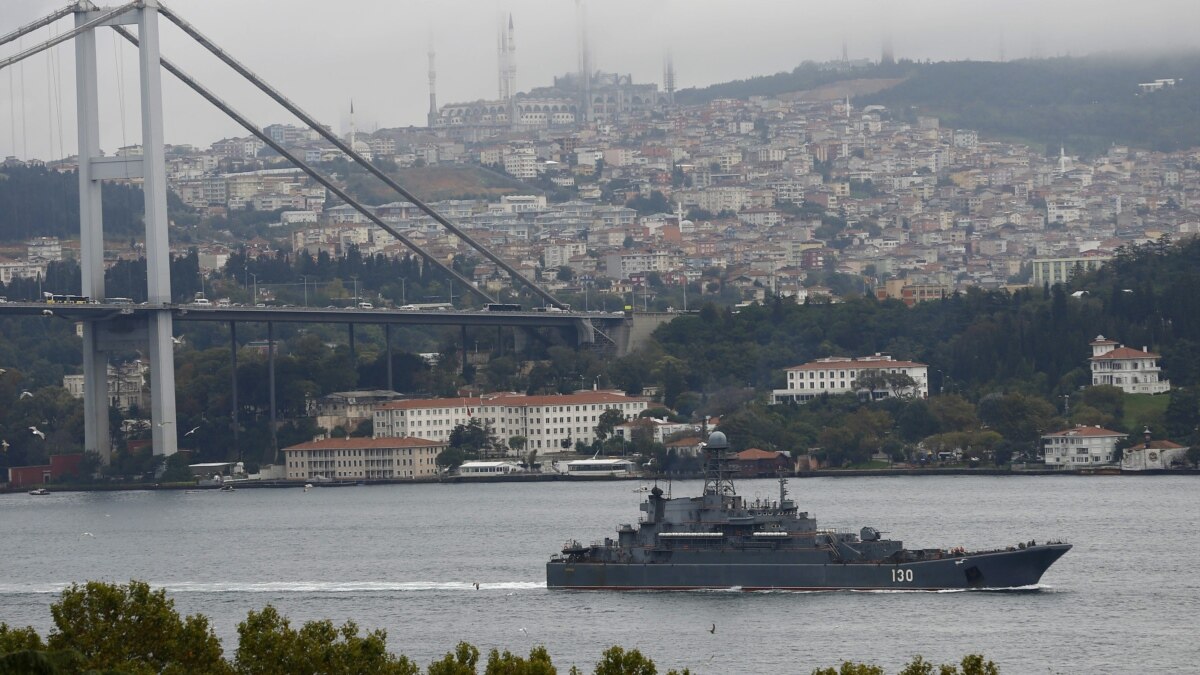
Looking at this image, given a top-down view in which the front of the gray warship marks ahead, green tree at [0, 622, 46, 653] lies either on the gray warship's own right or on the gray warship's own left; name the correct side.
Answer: on the gray warship's own right

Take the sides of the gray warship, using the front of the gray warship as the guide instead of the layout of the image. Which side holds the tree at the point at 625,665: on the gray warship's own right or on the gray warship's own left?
on the gray warship's own right

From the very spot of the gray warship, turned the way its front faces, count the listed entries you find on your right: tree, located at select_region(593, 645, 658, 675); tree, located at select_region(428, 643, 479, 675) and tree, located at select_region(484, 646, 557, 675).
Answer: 3

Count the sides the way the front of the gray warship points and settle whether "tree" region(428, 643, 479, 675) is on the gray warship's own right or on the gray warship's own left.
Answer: on the gray warship's own right

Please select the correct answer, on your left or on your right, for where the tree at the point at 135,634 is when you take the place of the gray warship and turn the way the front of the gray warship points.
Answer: on your right

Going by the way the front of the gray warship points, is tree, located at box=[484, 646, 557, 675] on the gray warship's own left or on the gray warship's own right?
on the gray warship's own right

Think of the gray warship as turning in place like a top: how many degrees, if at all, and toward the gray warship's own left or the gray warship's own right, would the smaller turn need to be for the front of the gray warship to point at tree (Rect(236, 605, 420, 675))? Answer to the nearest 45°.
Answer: approximately 90° to the gray warship's own right

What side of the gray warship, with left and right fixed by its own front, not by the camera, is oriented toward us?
right
